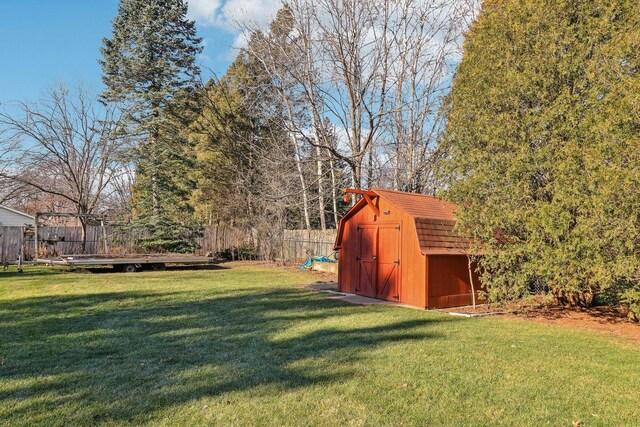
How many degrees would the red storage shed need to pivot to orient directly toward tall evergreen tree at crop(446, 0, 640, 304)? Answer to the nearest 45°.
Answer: approximately 90° to its left

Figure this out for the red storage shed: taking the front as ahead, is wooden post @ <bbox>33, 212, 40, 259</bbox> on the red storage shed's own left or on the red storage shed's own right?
on the red storage shed's own right

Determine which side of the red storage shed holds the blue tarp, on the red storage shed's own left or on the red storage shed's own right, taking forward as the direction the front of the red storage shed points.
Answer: on the red storage shed's own right

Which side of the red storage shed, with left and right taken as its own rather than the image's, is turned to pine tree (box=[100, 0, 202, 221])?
right

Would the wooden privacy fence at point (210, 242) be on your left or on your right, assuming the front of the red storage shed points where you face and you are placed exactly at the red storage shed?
on your right

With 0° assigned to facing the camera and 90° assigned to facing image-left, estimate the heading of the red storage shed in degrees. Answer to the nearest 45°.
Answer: approximately 45°
